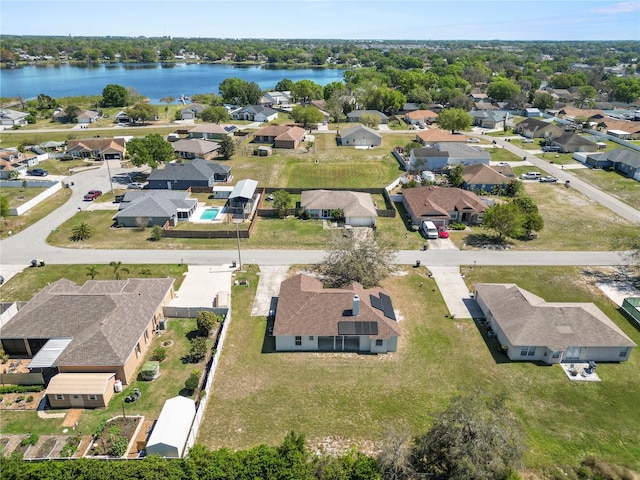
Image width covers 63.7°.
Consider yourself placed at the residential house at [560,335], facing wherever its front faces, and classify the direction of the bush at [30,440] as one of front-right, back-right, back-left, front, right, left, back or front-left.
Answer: back-left

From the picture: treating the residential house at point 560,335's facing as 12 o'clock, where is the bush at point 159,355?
The bush is roughly at 8 o'clock from the residential house.

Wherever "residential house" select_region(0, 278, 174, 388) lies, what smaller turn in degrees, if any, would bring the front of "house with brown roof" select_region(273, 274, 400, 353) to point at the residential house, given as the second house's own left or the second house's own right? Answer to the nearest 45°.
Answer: approximately 90° to the second house's own left

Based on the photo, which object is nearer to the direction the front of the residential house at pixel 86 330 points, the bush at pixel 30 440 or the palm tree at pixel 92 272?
the palm tree

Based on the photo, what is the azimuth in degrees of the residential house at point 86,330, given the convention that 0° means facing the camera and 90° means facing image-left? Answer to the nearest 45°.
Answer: approximately 180°

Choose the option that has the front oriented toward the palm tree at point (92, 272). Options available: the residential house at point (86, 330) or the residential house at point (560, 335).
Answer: the residential house at point (86, 330)

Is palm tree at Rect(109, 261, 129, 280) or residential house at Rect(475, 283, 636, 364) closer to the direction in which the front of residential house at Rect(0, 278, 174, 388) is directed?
the palm tree

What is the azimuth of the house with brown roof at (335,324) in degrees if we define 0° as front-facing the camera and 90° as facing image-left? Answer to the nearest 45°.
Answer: approximately 180°

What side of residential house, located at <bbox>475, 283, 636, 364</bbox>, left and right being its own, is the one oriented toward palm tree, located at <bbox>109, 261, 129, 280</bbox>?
left

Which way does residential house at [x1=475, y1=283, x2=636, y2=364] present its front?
away from the camera

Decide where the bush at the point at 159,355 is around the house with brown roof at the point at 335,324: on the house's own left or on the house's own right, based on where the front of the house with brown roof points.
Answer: on the house's own left

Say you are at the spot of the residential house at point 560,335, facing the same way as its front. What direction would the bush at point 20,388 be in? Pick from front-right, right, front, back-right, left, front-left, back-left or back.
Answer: back-left
